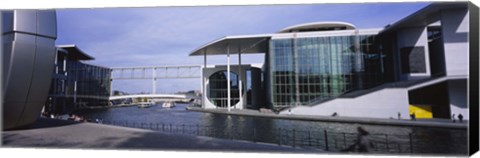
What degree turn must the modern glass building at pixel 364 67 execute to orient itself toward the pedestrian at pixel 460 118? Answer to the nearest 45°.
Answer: approximately 45° to its left

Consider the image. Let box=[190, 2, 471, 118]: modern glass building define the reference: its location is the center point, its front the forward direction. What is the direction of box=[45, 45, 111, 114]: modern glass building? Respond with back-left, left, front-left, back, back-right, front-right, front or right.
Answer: front-right

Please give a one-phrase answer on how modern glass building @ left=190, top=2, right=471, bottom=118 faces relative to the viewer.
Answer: facing the viewer and to the left of the viewer

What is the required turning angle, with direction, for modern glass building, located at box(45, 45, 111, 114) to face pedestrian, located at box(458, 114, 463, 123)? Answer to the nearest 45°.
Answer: approximately 45° to its right

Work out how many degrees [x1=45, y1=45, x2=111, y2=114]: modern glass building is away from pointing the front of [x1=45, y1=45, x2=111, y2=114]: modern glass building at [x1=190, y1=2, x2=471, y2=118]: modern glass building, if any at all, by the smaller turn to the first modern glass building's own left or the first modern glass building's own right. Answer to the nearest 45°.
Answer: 0° — it already faces it

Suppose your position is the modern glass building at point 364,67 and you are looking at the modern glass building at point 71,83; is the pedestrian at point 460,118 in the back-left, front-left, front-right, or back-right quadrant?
back-left

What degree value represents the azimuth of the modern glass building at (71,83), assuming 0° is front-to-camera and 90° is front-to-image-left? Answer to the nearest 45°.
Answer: approximately 315°

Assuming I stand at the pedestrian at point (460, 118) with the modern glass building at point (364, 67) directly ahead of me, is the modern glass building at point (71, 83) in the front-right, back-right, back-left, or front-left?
front-left

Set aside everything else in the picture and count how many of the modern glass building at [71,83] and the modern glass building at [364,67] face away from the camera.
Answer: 0
